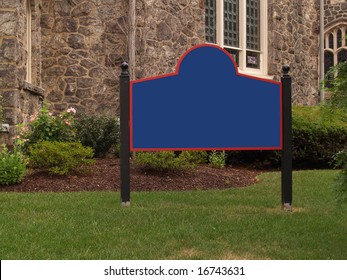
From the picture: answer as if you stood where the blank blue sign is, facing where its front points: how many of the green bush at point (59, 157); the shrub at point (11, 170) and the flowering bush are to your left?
0

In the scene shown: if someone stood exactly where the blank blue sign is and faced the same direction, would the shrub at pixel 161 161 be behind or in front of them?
behind

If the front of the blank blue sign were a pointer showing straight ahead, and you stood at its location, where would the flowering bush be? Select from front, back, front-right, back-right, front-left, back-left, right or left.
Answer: back-right

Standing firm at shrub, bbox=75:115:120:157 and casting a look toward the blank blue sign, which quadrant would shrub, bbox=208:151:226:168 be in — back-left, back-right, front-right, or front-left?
front-left

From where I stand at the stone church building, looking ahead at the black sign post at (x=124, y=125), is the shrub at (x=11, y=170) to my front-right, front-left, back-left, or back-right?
front-right

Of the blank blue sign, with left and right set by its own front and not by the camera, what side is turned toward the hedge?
back

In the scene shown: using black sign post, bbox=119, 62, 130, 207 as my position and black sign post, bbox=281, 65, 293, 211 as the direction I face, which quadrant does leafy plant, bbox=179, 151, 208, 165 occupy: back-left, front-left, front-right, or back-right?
front-left

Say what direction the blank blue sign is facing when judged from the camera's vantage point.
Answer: facing the viewer

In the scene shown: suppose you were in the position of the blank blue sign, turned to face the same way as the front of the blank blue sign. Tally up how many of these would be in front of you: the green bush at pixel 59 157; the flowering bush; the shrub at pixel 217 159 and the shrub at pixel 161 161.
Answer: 0

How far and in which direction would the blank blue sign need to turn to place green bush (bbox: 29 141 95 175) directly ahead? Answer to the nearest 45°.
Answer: approximately 135° to its right

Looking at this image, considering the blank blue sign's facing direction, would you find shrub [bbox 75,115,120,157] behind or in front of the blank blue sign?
behind

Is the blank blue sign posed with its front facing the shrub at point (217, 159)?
no

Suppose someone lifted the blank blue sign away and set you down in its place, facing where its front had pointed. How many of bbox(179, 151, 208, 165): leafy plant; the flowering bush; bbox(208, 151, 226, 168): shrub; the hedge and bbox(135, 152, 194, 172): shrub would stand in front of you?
0

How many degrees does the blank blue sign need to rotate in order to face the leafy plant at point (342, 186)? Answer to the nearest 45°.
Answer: approximately 45° to its left

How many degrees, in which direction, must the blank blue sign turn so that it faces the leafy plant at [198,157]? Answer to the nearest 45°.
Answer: approximately 180°
